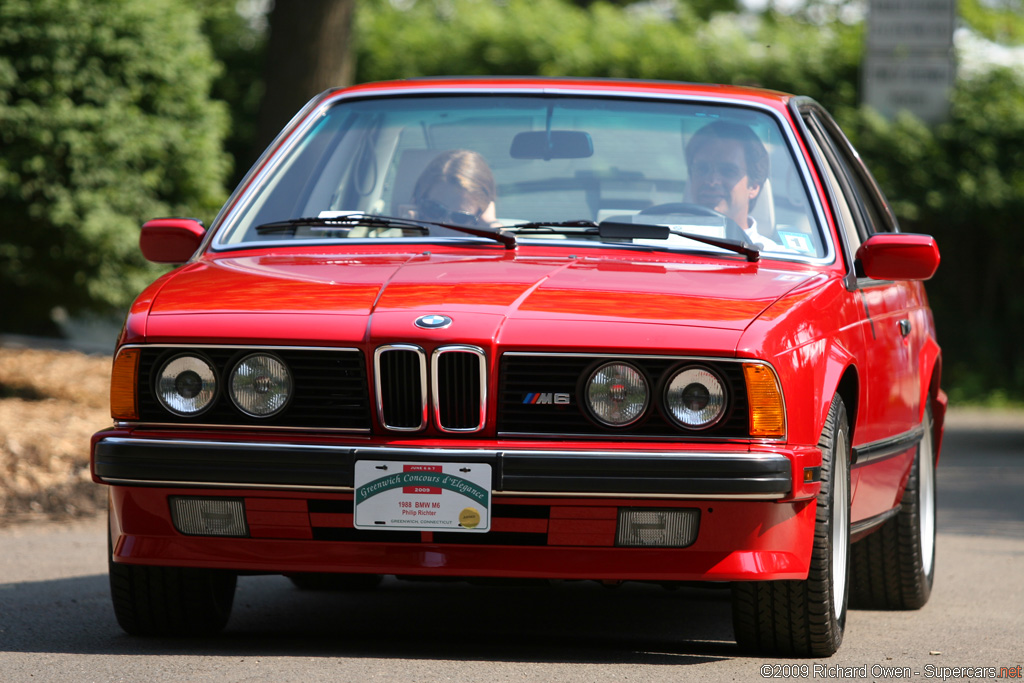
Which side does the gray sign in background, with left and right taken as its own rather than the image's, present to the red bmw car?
front

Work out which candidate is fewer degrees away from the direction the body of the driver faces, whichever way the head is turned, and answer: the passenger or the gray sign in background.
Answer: the passenger

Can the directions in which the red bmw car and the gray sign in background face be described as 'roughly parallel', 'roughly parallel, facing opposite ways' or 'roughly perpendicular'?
roughly parallel

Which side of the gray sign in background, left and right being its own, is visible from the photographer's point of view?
front

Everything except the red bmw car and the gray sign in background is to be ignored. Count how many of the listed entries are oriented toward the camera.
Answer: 2

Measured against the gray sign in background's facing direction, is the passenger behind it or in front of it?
in front

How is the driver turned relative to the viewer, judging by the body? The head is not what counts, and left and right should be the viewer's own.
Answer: facing the viewer and to the left of the viewer

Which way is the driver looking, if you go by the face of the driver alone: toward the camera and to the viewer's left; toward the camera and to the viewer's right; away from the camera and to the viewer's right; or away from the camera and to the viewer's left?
toward the camera and to the viewer's left

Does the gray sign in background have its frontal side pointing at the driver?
yes

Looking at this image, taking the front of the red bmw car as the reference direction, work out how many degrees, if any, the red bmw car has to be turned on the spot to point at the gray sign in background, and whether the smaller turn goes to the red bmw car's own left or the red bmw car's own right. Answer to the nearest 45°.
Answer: approximately 180°

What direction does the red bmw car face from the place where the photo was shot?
facing the viewer

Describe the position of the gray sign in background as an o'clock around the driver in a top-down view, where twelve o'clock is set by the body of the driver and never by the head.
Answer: The gray sign in background is roughly at 5 o'clock from the driver.
